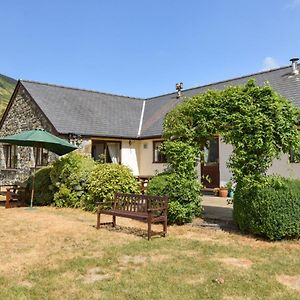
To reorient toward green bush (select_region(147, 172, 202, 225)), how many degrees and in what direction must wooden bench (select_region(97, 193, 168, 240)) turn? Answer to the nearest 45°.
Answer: approximately 180°

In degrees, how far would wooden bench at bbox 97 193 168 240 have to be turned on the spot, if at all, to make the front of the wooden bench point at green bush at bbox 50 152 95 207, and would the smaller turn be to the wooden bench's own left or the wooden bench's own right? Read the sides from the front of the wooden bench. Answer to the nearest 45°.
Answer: approximately 90° to the wooden bench's own right

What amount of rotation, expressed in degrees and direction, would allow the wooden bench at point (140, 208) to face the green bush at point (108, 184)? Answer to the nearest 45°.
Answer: approximately 135° to its right

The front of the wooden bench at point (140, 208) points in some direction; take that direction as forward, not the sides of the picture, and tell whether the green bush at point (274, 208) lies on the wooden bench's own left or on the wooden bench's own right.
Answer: on the wooden bench's own left

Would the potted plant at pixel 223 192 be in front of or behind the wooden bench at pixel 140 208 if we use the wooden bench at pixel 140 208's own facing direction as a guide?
behind

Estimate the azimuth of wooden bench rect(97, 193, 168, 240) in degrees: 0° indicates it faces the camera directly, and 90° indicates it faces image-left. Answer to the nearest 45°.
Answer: approximately 45°

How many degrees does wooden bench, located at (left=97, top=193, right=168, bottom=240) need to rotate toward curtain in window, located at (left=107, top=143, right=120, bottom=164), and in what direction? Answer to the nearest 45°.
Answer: approximately 135° to its right
